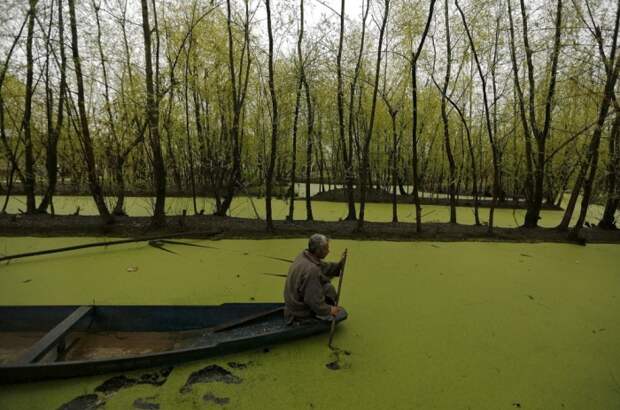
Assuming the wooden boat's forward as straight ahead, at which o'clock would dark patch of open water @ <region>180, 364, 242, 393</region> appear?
The dark patch of open water is roughly at 2 o'clock from the wooden boat.

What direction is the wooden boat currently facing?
to the viewer's right

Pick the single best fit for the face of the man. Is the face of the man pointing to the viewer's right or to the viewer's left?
to the viewer's right

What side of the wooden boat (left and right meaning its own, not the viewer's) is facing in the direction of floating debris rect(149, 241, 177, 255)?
left

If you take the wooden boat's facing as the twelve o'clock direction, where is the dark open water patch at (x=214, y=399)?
The dark open water patch is roughly at 2 o'clock from the wooden boat.
